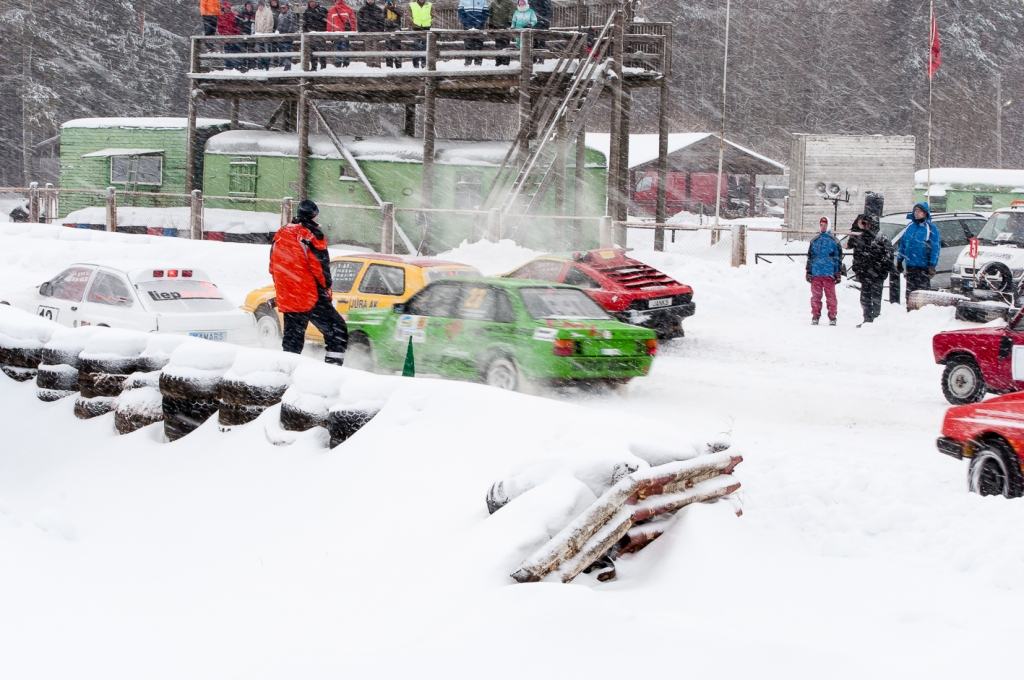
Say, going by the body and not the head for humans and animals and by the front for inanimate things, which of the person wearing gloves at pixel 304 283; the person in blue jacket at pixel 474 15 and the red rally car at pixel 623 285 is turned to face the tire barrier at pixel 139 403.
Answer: the person in blue jacket

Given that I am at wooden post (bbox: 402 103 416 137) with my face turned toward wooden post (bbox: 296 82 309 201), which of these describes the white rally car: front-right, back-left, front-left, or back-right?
front-left

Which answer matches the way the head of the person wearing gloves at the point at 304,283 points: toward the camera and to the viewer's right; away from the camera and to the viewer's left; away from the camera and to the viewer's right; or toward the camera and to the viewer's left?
away from the camera and to the viewer's right

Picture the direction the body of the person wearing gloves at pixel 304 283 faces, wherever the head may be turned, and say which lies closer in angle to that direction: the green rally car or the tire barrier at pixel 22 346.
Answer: the green rally car

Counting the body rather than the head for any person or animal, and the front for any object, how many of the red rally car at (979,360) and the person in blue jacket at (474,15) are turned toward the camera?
1

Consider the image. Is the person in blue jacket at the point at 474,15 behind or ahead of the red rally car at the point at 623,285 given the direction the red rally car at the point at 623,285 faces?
ahead

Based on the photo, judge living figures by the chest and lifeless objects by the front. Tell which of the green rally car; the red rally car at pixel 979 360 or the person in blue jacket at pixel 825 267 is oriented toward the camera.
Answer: the person in blue jacket

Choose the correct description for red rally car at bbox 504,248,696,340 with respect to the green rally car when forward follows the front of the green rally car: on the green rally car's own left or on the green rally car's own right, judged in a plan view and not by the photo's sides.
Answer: on the green rally car's own right

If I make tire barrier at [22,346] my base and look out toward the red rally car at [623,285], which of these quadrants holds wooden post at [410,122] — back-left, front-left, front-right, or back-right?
front-left

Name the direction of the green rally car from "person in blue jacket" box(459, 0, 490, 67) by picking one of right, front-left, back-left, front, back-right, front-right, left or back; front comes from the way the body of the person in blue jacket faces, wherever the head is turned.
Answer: front

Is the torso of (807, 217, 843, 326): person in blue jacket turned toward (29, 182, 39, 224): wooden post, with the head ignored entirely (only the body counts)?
no

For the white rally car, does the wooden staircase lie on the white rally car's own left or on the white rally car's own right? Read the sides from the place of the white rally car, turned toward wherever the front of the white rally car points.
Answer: on the white rally car's own right

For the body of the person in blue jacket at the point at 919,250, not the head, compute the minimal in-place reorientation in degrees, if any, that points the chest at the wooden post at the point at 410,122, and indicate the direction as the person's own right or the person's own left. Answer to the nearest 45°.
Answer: approximately 90° to the person's own right

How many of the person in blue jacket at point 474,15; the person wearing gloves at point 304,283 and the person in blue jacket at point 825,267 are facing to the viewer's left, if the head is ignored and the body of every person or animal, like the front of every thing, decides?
0

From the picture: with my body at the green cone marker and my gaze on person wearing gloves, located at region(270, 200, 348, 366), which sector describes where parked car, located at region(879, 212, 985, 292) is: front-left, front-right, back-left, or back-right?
back-right

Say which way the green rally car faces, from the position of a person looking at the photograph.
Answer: facing away from the viewer and to the left of the viewer

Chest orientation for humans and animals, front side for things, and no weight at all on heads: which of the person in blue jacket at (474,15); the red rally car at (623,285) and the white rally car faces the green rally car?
the person in blue jacket

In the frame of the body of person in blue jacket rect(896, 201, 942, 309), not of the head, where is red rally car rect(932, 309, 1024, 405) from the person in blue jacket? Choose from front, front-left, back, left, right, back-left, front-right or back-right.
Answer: front-left
